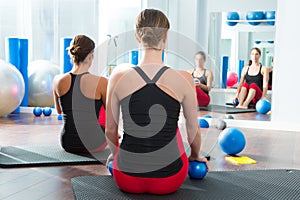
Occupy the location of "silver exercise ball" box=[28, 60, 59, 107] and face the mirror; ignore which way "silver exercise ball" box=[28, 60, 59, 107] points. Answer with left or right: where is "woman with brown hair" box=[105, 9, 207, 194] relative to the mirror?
right

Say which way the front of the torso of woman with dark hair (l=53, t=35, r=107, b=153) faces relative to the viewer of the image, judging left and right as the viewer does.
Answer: facing away from the viewer and to the right of the viewer

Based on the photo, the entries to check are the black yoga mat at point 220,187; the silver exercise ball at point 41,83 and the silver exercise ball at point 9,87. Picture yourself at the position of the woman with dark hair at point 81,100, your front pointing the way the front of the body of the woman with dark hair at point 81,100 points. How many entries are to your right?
1

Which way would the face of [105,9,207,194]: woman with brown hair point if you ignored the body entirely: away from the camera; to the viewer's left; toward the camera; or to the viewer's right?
away from the camera

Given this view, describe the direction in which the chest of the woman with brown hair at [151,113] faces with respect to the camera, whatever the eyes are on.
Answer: away from the camera

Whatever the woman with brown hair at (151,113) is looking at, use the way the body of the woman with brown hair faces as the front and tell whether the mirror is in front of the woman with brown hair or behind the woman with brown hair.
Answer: in front

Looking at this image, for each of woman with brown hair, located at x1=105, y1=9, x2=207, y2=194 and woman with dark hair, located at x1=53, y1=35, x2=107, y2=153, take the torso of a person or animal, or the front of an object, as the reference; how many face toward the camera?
0

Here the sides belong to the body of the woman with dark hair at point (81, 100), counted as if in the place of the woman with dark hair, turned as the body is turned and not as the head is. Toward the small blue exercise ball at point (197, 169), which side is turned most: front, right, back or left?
right

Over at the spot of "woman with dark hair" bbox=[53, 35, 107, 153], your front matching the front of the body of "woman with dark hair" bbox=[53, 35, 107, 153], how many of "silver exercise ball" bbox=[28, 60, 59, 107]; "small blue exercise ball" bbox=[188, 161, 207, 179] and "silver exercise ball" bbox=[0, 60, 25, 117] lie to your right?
1
